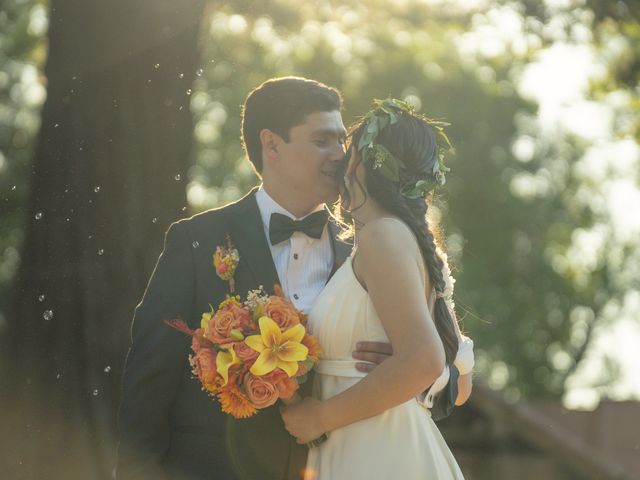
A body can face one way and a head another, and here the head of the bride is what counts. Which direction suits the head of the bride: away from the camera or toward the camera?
away from the camera

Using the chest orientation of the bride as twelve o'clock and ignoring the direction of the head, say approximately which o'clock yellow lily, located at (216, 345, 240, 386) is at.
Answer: The yellow lily is roughly at 11 o'clock from the bride.

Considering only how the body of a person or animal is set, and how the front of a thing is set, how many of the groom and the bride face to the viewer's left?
1

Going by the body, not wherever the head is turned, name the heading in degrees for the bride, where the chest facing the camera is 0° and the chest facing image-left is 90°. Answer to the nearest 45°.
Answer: approximately 90°

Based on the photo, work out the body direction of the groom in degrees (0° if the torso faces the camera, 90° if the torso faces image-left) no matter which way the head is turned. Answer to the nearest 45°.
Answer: approximately 315°

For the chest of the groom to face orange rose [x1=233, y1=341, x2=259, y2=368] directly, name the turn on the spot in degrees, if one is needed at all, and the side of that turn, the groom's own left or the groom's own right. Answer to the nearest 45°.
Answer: approximately 45° to the groom's own right
